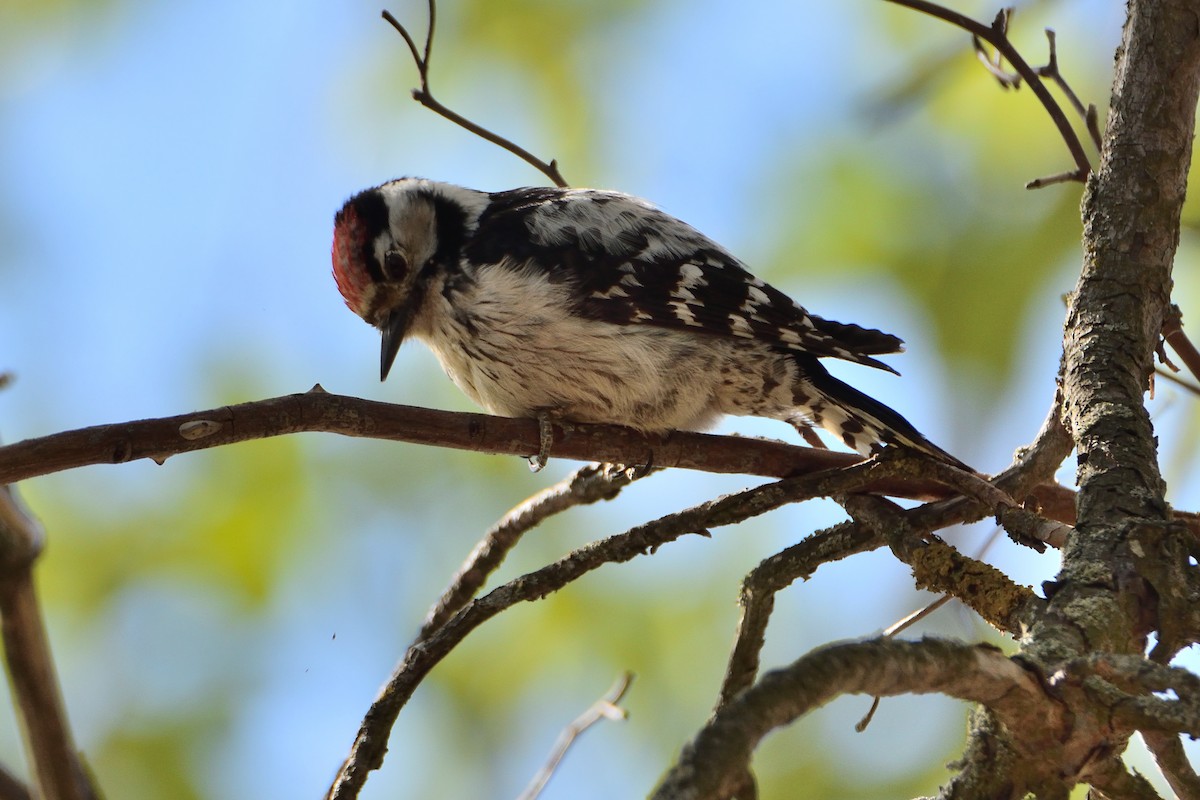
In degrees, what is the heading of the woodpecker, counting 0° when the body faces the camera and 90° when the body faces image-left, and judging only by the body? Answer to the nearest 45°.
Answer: approximately 90°
